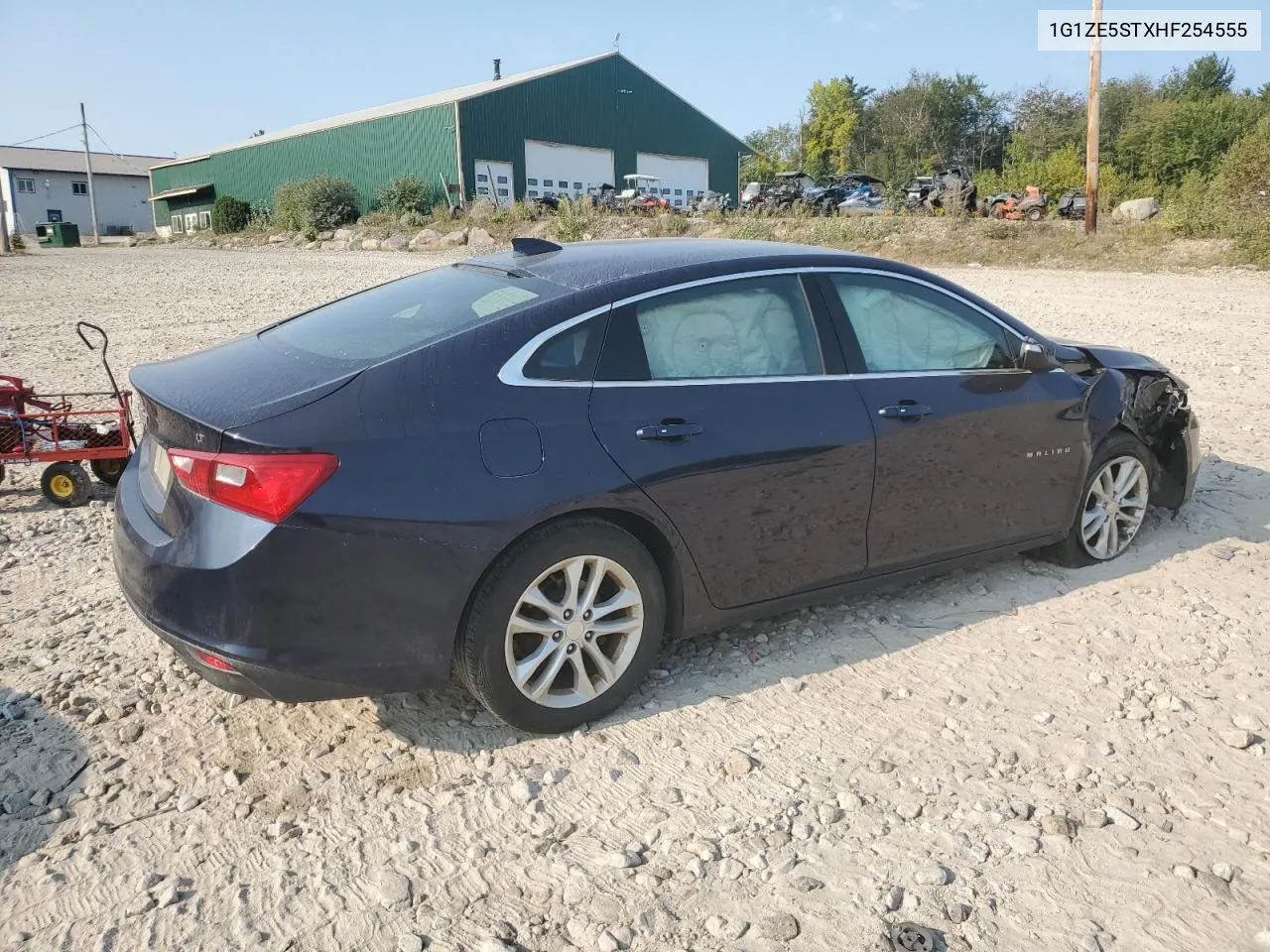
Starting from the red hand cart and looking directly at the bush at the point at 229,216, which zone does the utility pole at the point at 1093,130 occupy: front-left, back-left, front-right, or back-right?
front-right

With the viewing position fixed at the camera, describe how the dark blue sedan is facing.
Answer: facing away from the viewer and to the right of the viewer

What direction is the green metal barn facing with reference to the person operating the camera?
facing the viewer and to the right of the viewer

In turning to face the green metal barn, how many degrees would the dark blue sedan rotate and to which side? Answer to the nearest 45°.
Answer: approximately 45° to its left

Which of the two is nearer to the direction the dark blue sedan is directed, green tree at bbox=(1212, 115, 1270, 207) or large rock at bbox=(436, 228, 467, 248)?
the green tree

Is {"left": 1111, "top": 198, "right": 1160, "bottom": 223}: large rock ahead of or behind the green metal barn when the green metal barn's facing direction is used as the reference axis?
ahead

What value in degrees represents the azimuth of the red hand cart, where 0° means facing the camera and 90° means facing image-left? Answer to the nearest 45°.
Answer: approximately 270°

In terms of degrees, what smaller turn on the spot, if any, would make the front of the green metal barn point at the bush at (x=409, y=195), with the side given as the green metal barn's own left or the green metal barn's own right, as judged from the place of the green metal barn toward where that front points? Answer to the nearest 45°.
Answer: approximately 90° to the green metal barn's own right

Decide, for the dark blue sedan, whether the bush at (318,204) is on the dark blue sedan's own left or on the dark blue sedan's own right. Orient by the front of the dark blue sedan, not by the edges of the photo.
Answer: on the dark blue sedan's own left

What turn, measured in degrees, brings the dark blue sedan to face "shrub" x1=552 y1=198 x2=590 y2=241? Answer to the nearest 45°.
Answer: approximately 45° to its left
